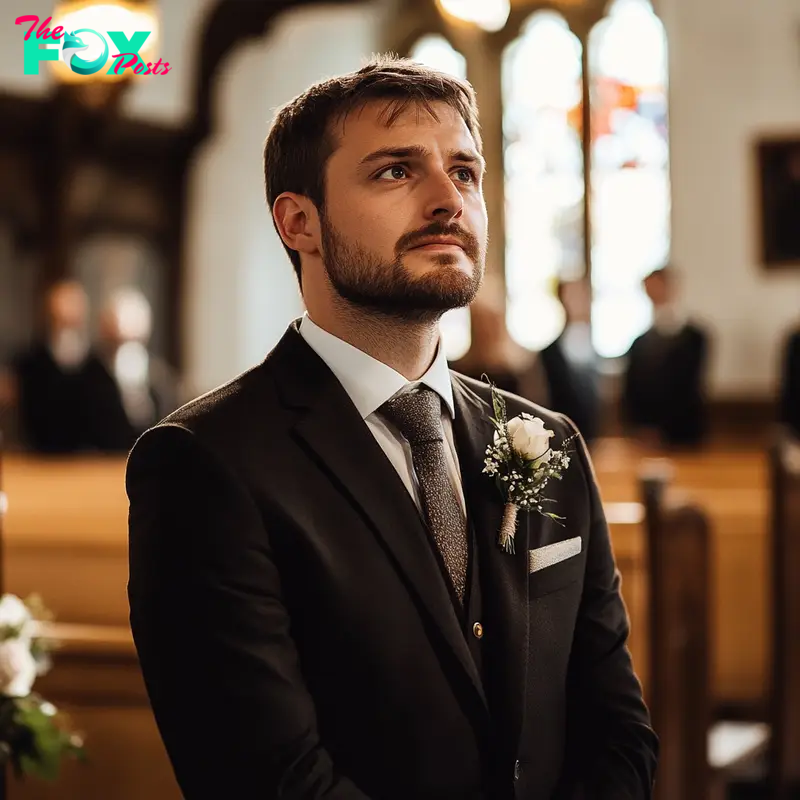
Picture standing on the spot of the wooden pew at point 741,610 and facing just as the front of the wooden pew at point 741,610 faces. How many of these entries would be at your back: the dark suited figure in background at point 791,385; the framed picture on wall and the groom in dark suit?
2

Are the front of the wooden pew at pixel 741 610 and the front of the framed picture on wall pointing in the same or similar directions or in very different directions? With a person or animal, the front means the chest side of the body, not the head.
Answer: same or similar directions

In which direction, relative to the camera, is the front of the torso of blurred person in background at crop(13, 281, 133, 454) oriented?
toward the camera

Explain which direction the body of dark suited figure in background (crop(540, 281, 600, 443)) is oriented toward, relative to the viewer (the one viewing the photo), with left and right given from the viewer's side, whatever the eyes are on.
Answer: facing the viewer

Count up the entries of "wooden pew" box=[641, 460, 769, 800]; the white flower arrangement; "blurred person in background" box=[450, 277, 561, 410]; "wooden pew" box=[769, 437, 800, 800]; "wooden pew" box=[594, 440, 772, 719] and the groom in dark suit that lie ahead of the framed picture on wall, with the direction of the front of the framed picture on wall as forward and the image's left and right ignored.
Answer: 6

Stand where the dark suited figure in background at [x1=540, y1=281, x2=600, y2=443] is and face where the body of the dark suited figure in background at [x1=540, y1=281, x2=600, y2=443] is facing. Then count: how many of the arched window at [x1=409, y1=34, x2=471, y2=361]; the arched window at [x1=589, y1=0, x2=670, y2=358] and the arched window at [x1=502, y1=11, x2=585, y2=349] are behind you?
3

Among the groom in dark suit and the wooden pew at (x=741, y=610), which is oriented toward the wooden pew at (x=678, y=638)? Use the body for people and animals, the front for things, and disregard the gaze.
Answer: the wooden pew at (x=741, y=610)

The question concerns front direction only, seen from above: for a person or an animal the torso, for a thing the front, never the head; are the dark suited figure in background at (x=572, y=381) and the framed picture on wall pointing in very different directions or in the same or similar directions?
same or similar directions

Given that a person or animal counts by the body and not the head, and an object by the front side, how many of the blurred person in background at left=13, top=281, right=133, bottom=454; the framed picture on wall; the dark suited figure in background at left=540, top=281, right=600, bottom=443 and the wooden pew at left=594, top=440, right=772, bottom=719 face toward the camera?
4

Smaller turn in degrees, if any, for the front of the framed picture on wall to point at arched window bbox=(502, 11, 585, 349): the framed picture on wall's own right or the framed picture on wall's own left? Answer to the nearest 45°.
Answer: approximately 90° to the framed picture on wall's own right

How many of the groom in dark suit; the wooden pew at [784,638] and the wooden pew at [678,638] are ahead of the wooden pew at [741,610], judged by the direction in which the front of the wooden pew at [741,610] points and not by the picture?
3

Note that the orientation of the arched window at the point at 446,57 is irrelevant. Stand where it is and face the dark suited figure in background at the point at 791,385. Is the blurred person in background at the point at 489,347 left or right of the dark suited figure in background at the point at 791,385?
right

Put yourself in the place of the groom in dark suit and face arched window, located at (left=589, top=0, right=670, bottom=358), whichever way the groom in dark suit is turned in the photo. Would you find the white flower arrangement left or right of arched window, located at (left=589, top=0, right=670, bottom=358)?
left

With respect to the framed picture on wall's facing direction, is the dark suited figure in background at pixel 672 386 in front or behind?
in front

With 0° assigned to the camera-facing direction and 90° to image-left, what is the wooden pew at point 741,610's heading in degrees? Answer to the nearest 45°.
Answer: approximately 0°

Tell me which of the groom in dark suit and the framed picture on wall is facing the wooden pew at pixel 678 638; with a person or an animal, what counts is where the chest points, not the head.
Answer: the framed picture on wall

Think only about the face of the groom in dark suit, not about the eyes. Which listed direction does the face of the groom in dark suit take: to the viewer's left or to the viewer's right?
to the viewer's right
